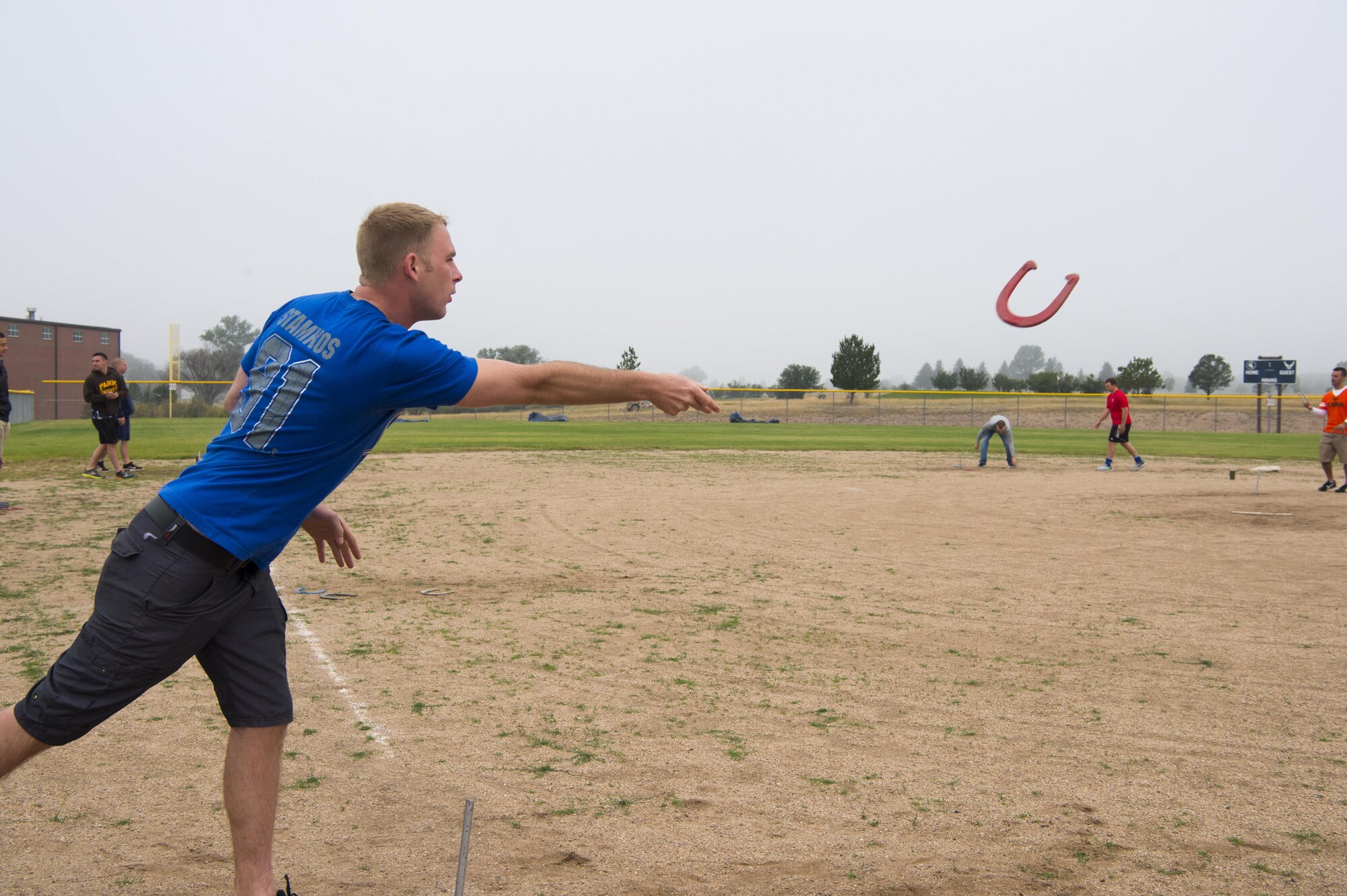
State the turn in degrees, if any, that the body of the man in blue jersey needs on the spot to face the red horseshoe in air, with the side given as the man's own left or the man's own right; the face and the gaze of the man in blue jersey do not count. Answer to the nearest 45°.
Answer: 0° — they already face it

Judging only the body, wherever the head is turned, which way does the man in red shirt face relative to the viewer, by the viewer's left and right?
facing to the left of the viewer

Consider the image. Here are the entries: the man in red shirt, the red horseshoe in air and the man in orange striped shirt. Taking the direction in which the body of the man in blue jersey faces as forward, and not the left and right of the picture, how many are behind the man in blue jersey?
0

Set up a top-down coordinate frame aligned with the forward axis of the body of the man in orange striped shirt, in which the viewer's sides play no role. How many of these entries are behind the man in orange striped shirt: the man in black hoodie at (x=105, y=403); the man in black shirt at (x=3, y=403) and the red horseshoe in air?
0

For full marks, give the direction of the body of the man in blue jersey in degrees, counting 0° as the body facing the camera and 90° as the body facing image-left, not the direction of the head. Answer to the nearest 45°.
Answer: approximately 225°

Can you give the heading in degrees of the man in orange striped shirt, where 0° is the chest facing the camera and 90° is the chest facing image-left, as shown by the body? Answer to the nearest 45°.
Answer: approximately 45°

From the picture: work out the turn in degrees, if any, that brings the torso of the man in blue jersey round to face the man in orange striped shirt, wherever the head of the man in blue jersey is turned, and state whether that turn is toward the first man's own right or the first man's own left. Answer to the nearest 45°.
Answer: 0° — they already face them

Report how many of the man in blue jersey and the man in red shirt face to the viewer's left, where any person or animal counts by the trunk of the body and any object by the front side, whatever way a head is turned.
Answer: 1

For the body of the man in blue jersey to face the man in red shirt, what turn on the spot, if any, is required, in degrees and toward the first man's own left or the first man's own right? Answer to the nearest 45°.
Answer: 0° — they already face them

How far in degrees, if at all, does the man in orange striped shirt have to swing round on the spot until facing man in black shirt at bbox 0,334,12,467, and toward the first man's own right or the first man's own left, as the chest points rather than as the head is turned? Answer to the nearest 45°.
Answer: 0° — they already face them
